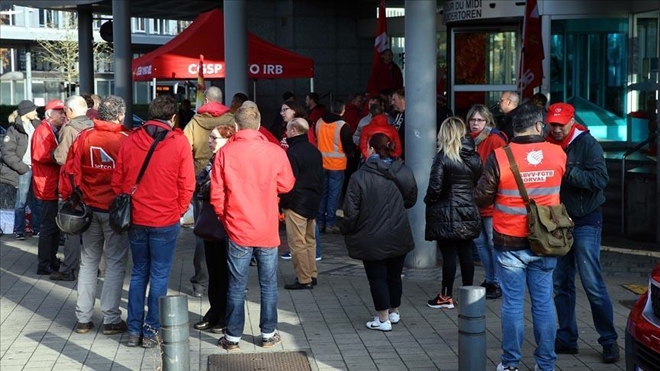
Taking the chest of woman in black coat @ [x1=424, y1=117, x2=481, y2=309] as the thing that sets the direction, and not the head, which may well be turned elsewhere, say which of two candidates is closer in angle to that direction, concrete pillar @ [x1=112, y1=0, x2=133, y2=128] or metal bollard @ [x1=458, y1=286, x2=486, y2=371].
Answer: the concrete pillar

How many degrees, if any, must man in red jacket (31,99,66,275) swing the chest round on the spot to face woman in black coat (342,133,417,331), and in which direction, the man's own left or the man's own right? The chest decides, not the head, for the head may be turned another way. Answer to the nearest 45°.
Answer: approximately 45° to the man's own right

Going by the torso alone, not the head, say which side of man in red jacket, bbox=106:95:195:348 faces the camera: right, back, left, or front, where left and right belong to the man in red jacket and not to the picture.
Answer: back

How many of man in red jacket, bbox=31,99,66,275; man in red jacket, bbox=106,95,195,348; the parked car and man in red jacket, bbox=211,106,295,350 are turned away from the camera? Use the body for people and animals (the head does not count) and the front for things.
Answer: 2

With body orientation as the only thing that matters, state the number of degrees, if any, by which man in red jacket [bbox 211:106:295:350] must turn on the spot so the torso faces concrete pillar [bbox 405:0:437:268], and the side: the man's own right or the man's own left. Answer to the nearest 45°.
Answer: approximately 45° to the man's own right

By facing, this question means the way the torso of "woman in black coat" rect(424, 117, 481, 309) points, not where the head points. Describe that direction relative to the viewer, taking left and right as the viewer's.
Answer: facing away from the viewer and to the left of the viewer

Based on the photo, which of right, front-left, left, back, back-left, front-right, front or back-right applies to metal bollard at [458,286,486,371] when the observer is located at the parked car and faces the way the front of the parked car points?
front-right

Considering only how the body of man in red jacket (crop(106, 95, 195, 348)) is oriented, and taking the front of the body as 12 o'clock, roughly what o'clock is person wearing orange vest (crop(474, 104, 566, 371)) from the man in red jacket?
The person wearing orange vest is roughly at 4 o'clock from the man in red jacket.

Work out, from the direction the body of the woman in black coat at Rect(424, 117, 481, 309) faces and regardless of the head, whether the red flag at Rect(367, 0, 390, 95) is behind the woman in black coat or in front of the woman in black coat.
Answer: in front

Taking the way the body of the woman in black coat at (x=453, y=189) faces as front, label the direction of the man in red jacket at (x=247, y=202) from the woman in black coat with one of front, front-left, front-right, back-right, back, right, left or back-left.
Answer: left

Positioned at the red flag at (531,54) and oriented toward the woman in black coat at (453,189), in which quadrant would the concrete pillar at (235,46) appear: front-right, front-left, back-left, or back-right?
front-right

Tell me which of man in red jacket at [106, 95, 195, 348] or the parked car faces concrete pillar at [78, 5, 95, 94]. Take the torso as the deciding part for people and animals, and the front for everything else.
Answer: the man in red jacket

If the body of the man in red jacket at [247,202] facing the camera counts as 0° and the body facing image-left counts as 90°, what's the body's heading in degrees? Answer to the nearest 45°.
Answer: approximately 180°

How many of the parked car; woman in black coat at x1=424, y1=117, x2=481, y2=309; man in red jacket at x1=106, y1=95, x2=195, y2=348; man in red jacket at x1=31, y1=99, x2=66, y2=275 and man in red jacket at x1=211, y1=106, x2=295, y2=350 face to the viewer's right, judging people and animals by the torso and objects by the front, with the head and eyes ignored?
1

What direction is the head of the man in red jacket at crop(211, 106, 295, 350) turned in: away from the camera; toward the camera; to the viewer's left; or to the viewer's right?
away from the camera
